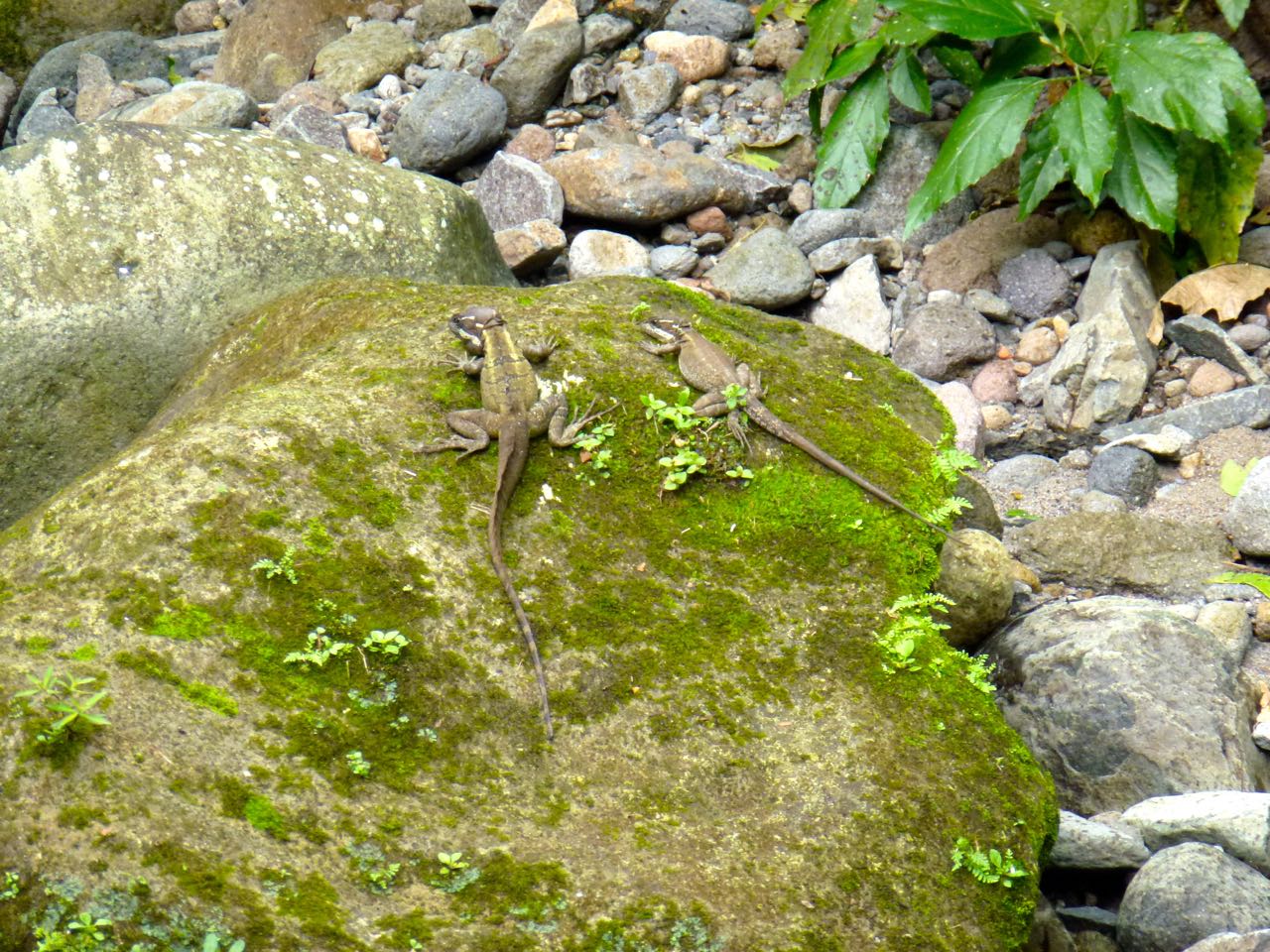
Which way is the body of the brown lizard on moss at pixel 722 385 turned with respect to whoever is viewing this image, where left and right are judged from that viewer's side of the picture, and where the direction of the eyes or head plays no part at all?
facing away from the viewer and to the left of the viewer

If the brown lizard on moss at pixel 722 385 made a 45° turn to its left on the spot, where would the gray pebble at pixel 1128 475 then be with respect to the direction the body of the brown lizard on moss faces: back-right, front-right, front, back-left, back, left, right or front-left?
back-right

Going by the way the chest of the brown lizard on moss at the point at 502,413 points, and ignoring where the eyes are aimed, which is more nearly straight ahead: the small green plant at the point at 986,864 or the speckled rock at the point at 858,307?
the speckled rock

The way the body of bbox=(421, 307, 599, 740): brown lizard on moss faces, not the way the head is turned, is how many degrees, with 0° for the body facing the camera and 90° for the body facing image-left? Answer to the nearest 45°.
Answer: approximately 180°

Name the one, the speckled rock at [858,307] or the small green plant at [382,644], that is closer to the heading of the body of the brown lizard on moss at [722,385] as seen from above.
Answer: the speckled rock

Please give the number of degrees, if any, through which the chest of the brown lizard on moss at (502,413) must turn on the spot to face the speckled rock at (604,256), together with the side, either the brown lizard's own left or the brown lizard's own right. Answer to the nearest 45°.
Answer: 0° — it already faces it

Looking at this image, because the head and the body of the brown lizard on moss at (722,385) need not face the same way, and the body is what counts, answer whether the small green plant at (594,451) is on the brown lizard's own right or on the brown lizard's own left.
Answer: on the brown lizard's own left

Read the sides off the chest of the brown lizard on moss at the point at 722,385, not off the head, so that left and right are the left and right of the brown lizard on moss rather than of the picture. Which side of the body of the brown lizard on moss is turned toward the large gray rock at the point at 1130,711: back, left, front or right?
back

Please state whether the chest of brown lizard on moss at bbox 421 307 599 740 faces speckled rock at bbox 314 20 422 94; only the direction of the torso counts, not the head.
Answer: yes

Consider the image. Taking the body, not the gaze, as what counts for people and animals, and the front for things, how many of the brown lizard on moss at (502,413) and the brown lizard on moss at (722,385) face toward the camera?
0

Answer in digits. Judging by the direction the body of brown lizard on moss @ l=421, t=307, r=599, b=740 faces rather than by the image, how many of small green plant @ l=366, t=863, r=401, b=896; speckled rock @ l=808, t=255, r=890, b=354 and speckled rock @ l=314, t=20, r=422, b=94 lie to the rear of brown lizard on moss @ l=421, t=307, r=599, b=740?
1

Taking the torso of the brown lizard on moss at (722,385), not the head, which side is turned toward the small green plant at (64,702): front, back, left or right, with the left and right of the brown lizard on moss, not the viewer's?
left

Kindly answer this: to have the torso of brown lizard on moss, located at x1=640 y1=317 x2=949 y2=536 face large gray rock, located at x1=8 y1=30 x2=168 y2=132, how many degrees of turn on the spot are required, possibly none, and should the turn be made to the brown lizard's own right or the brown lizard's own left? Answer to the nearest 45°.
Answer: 0° — it already faces it
